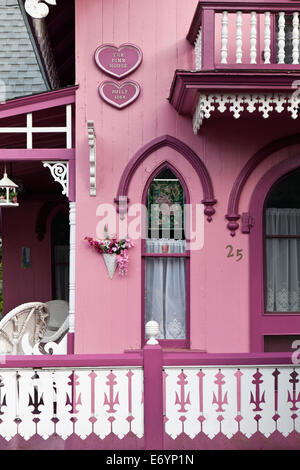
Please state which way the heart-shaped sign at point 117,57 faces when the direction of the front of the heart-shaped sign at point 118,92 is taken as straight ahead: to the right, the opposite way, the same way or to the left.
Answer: the same way

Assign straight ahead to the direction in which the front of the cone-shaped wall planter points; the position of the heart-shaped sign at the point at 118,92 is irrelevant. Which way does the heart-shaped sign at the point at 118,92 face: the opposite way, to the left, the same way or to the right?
the same way

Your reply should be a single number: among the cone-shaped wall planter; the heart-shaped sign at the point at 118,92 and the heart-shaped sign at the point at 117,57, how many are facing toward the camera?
3

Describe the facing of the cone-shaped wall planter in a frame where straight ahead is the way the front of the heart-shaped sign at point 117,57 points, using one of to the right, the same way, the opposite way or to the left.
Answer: the same way

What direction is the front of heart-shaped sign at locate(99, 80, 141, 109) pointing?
toward the camera

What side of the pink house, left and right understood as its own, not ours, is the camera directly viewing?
front

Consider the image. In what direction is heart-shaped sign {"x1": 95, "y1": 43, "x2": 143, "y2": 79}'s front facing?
toward the camera

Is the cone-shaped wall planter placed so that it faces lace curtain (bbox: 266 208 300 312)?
no

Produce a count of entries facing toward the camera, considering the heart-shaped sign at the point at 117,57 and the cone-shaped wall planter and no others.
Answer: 2

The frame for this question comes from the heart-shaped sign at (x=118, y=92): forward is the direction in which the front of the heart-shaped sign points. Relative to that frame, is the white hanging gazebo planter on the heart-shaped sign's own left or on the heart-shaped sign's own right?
on the heart-shaped sign's own right
